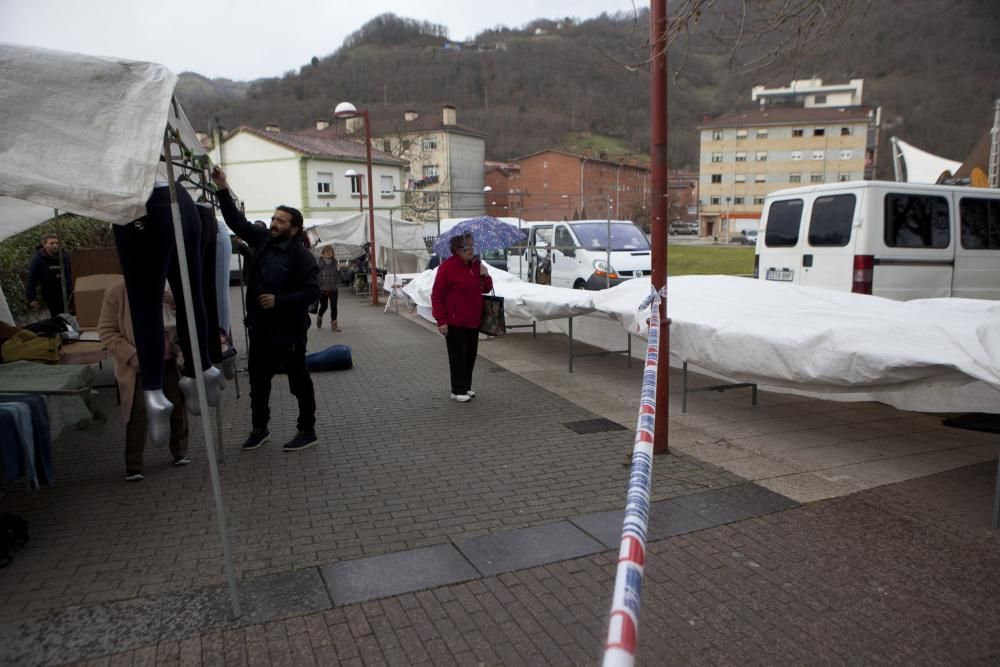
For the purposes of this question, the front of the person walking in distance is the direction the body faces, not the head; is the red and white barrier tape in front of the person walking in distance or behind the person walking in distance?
in front

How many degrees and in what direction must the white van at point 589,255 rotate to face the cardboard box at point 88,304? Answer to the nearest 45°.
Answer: approximately 90° to its right

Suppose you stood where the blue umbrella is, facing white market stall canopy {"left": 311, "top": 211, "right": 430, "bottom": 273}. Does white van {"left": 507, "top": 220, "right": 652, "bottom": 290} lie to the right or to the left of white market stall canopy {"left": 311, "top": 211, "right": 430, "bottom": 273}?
right

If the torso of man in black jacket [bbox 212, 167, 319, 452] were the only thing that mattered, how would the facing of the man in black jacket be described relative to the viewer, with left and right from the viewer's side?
facing the viewer and to the left of the viewer

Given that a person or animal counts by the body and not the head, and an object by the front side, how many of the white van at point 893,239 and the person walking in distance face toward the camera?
1

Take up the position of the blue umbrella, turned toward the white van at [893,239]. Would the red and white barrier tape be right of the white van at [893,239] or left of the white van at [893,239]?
right

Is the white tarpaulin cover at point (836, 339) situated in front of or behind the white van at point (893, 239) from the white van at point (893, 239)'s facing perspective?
behind

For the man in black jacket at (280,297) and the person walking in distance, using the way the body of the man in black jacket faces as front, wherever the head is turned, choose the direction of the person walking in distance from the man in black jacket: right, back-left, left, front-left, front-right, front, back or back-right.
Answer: back-right

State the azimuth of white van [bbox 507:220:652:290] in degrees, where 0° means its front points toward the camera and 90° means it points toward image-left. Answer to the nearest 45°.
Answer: approximately 315°

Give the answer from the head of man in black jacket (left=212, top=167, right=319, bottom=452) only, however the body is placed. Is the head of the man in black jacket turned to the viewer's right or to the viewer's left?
to the viewer's left

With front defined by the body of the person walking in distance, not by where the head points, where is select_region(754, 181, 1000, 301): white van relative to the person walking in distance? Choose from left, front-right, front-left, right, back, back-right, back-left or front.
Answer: front-left

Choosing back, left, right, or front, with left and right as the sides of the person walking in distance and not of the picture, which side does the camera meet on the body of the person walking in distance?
front

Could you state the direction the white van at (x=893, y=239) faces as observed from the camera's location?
facing away from the viewer and to the right of the viewer
